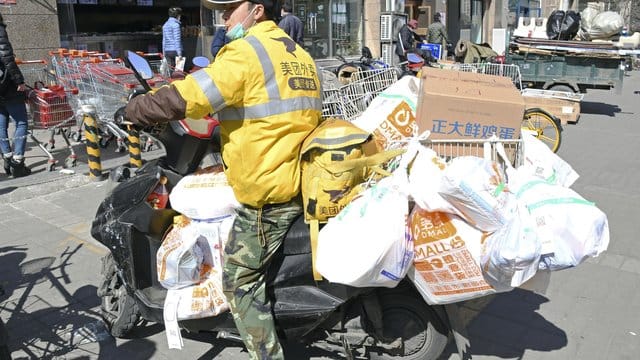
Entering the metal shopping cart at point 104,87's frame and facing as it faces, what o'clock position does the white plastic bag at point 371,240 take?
The white plastic bag is roughly at 1 o'clock from the metal shopping cart.

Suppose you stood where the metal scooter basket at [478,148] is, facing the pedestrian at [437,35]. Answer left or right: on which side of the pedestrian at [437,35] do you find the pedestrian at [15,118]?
left

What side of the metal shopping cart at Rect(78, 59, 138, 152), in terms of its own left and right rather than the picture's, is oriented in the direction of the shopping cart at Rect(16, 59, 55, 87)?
back
